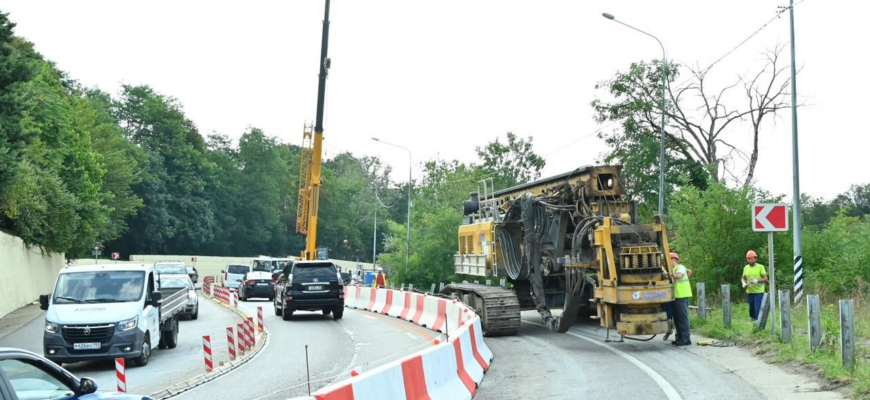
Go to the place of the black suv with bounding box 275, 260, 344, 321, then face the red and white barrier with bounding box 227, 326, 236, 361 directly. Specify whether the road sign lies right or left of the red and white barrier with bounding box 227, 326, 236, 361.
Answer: left

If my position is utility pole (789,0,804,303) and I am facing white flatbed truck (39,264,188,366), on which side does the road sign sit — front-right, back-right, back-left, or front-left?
front-left

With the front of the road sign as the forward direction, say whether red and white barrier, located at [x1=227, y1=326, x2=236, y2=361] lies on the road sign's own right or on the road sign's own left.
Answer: on the road sign's own right

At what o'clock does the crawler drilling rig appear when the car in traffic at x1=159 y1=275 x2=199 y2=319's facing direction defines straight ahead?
The crawler drilling rig is roughly at 11 o'clock from the car in traffic.

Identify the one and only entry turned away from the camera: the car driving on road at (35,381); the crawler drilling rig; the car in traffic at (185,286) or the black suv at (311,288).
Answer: the black suv

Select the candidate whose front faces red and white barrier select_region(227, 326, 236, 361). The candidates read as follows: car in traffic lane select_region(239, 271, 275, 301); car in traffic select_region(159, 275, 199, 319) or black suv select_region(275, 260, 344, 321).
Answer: car in traffic select_region(159, 275, 199, 319)

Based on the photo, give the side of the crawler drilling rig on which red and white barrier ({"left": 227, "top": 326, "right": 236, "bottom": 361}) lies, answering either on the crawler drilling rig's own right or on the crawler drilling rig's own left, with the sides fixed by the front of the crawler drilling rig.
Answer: on the crawler drilling rig's own right

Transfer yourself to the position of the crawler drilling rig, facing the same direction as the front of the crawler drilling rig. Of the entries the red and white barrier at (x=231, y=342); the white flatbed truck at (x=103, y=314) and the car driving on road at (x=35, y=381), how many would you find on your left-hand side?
0

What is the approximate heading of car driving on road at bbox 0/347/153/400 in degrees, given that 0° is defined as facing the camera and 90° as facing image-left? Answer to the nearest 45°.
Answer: approximately 270°

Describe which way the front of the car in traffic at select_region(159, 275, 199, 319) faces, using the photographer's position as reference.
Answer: facing the viewer

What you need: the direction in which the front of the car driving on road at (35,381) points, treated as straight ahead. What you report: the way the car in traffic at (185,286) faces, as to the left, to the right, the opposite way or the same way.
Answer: to the right

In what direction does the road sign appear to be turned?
toward the camera

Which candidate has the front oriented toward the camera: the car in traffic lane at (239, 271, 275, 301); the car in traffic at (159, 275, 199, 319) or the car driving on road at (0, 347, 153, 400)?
the car in traffic at (159, 275, 199, 319)
